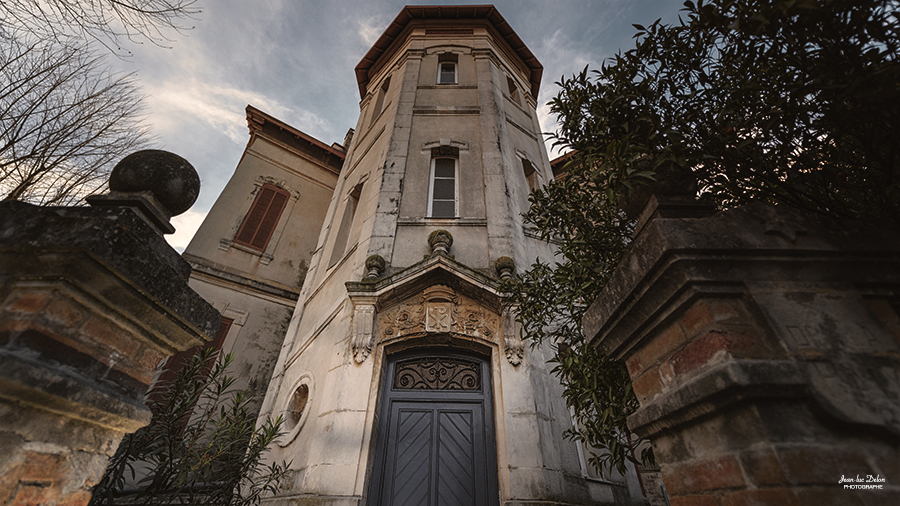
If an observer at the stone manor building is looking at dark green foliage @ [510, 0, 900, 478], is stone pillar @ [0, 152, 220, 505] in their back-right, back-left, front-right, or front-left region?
front-right

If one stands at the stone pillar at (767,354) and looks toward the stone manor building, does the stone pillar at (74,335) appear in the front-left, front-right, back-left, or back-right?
front-left

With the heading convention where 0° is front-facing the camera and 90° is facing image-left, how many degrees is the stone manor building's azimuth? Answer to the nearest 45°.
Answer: approximately 0°

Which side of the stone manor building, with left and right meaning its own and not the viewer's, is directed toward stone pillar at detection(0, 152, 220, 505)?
front

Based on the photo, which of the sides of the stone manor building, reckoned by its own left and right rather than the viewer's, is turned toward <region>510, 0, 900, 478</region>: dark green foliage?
front
